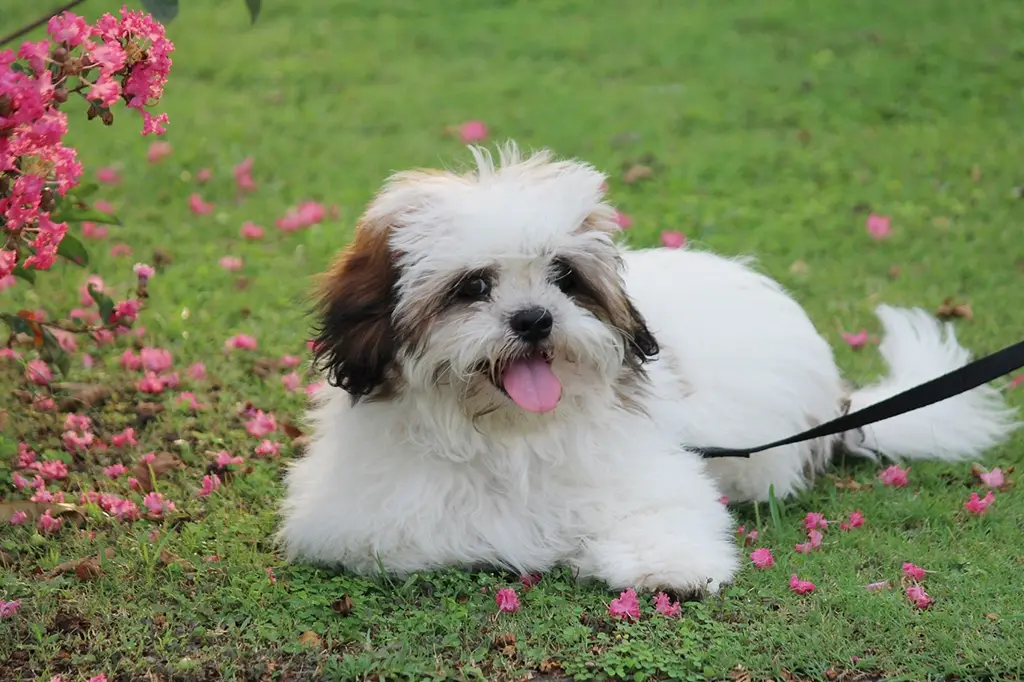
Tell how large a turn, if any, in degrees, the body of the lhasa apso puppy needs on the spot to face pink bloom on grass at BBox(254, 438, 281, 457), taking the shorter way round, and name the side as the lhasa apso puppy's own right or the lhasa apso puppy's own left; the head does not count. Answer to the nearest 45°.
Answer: approximately 90° to the lhasa apso puppy's own right

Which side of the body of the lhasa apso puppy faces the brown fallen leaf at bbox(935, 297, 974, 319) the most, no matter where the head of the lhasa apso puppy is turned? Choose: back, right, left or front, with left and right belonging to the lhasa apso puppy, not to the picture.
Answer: back

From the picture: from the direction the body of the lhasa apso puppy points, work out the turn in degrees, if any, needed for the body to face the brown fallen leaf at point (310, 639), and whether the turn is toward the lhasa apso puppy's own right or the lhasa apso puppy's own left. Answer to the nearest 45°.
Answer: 0° — it already faces it

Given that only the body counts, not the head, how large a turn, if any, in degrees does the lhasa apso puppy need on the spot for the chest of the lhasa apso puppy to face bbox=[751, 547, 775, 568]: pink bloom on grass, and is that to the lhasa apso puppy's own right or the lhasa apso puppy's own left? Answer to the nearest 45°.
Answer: approximately 135° to the lhasa apso puppy's own left

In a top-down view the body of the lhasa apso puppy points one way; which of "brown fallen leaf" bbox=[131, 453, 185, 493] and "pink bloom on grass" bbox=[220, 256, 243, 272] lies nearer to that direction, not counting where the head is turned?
the brown fallen leaf

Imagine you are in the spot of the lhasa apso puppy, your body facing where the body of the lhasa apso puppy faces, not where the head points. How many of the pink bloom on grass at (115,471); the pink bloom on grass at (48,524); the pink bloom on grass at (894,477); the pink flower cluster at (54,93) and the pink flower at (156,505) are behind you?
1

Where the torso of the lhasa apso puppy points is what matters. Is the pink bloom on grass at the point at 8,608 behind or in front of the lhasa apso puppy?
in front

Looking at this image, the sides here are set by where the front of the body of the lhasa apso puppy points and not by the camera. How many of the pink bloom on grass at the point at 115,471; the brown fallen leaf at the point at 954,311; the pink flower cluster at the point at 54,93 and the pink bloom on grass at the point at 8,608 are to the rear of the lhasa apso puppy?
1

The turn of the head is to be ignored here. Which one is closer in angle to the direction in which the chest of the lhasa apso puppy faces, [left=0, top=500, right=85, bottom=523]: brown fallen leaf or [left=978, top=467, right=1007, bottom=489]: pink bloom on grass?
the brown fallen leaf

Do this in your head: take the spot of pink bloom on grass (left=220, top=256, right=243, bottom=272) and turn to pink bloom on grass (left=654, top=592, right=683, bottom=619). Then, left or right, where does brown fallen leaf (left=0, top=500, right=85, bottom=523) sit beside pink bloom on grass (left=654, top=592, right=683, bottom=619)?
right

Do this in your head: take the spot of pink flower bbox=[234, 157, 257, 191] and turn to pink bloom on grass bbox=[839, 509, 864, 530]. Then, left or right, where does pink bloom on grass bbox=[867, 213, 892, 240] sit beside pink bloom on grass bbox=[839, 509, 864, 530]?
left

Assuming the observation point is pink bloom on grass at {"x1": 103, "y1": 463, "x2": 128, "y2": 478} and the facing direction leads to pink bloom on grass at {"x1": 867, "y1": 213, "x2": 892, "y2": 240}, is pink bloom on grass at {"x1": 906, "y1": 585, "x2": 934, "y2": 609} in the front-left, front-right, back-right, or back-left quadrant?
front-right

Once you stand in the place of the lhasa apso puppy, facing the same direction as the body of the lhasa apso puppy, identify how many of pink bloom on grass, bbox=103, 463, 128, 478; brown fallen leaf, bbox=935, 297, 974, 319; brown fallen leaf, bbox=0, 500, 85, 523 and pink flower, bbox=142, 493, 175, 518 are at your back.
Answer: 1

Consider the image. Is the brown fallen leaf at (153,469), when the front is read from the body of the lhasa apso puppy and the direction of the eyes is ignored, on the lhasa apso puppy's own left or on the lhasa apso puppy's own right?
on the lhasa apso puppy's own right

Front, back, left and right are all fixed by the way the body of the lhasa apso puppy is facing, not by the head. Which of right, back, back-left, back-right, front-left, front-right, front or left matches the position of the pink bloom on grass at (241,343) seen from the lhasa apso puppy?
right

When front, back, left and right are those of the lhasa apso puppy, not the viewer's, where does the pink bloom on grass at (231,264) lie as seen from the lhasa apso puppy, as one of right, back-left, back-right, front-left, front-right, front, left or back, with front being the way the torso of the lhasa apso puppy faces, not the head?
right

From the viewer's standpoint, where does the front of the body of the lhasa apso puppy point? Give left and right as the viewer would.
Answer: facing the viewer and to the left of the viewer

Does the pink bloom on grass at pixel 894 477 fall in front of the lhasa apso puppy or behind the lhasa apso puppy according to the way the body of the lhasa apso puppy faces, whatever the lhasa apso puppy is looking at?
behind
